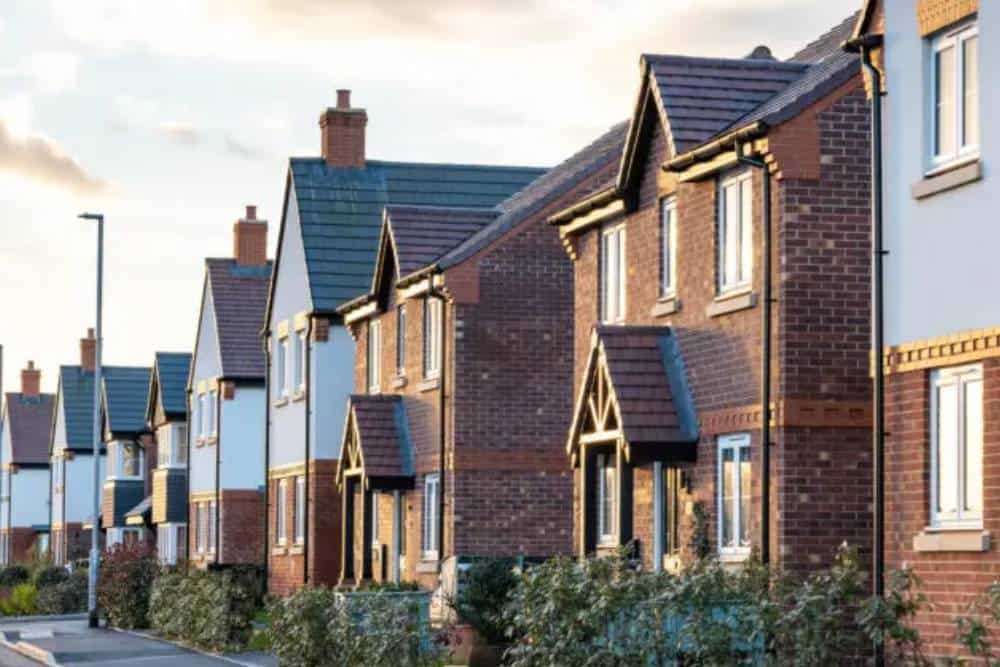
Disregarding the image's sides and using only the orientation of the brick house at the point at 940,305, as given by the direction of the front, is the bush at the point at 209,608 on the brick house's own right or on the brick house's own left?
on the brick house's own right

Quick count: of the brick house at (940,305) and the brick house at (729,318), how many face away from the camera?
0

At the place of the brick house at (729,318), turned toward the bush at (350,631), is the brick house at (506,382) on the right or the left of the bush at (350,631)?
right

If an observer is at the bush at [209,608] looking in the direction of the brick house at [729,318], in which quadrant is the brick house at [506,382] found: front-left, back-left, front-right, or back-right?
front-left

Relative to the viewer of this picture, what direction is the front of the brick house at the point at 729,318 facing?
facing the viewer and to the left of the viewer

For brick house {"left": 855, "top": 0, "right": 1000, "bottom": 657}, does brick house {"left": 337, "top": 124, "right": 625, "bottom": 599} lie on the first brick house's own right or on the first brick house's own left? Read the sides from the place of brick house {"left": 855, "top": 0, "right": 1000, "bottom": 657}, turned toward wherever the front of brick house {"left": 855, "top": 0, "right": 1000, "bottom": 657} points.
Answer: on the first brick house's own right
